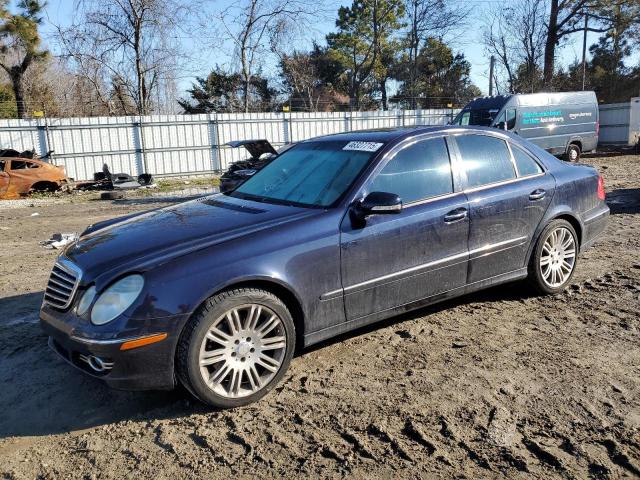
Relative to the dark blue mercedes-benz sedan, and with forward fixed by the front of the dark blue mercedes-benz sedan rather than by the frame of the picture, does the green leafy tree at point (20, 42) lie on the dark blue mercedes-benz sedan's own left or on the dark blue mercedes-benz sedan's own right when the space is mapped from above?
on the dark blue mercedes-benz sedan's own right

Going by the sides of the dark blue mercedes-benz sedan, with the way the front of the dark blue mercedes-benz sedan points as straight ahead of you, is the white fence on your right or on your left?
on your right

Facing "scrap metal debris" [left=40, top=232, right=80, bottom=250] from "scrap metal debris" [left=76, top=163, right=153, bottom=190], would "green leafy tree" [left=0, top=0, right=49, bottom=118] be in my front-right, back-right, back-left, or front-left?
back-right

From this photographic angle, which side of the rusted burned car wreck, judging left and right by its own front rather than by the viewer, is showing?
left
